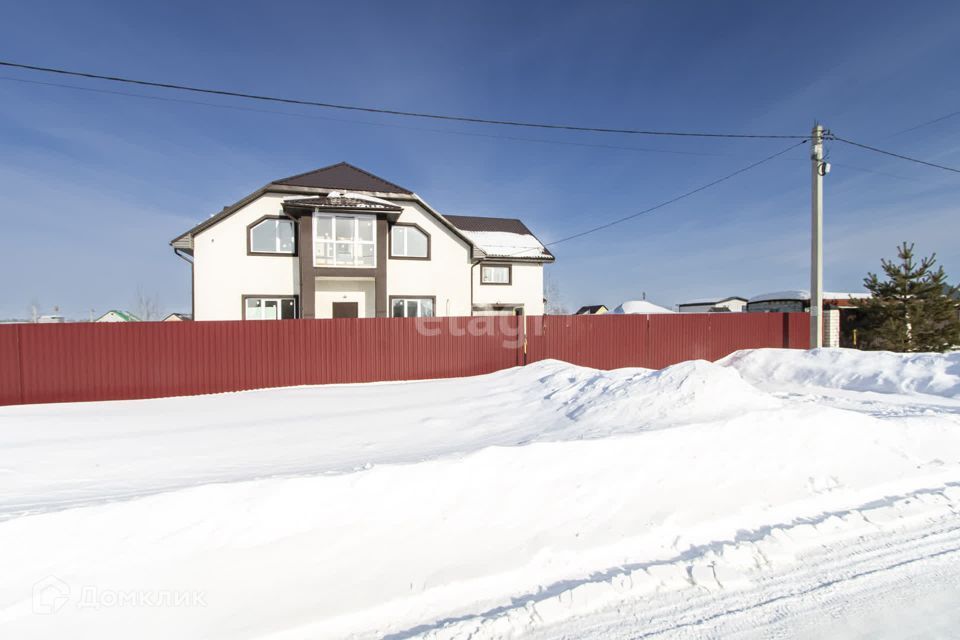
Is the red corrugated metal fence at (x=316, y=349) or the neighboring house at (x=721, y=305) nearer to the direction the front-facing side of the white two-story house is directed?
the red corrugated metal fence

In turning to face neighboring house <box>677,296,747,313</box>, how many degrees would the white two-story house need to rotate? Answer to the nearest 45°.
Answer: approximately 135° to its left

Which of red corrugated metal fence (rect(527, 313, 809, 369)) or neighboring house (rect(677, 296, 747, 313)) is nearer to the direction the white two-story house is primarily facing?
the red corrugated metal fence

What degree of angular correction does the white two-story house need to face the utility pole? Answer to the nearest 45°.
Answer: approximately 45° to its left

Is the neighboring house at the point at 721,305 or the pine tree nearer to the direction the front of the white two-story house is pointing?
the pine tree

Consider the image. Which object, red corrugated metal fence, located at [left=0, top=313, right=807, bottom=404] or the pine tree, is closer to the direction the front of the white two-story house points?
the red corrugated metal fence

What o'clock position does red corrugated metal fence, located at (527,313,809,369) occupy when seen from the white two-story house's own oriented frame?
The red corrugated metal fence is roughly at 10 o'clock from the white two-story house.

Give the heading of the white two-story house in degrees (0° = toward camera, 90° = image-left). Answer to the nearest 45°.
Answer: approximately 0°

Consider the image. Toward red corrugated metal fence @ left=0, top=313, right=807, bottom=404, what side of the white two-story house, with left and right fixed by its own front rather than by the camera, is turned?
front

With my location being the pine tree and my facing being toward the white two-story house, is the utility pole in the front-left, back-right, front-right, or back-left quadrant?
front-left

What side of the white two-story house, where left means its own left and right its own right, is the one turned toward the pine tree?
left
